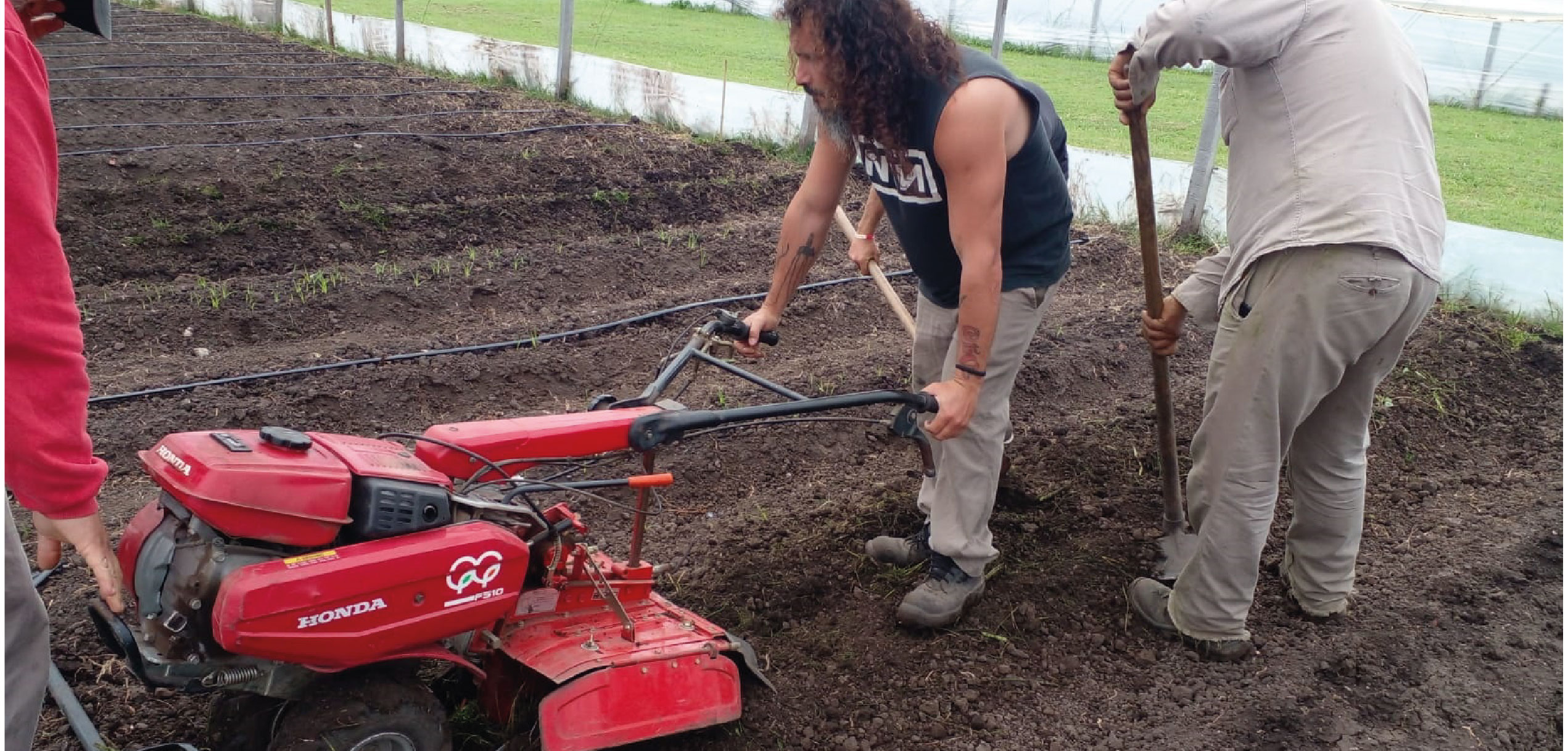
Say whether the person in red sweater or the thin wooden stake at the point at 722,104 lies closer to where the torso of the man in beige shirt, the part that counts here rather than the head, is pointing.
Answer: the thin wooden stake

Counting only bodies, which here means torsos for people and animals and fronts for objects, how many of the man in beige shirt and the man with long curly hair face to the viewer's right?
0

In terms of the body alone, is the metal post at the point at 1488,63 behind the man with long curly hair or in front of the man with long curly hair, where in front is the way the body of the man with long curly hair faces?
behind

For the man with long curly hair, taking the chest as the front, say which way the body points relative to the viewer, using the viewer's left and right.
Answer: facing the viewer and to the left of the viewer

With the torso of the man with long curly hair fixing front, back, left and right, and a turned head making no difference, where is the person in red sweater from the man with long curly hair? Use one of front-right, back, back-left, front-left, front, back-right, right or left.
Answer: front

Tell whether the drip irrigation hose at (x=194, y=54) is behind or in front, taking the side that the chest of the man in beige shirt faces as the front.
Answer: in front

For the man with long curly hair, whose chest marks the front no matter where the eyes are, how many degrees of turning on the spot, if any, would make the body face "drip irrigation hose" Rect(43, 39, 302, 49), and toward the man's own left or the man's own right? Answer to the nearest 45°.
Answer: approximately 90° to the man's own right

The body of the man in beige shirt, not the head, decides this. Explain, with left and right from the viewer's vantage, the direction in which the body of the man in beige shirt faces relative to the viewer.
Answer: facing away from the viewer and to the left of the viewer

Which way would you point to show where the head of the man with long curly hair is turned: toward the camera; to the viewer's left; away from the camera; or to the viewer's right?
to the viewer's left

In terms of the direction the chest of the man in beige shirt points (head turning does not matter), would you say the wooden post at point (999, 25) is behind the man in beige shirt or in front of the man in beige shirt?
in front

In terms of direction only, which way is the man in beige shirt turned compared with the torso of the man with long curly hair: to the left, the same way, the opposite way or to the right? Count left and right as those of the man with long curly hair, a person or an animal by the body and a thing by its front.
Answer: to the right

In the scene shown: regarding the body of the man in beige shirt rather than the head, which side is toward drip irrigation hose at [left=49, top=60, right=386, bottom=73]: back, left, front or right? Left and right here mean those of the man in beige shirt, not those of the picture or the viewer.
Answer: front

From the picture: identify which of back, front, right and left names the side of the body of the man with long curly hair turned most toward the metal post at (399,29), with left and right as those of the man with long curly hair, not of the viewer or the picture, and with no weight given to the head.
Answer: right
